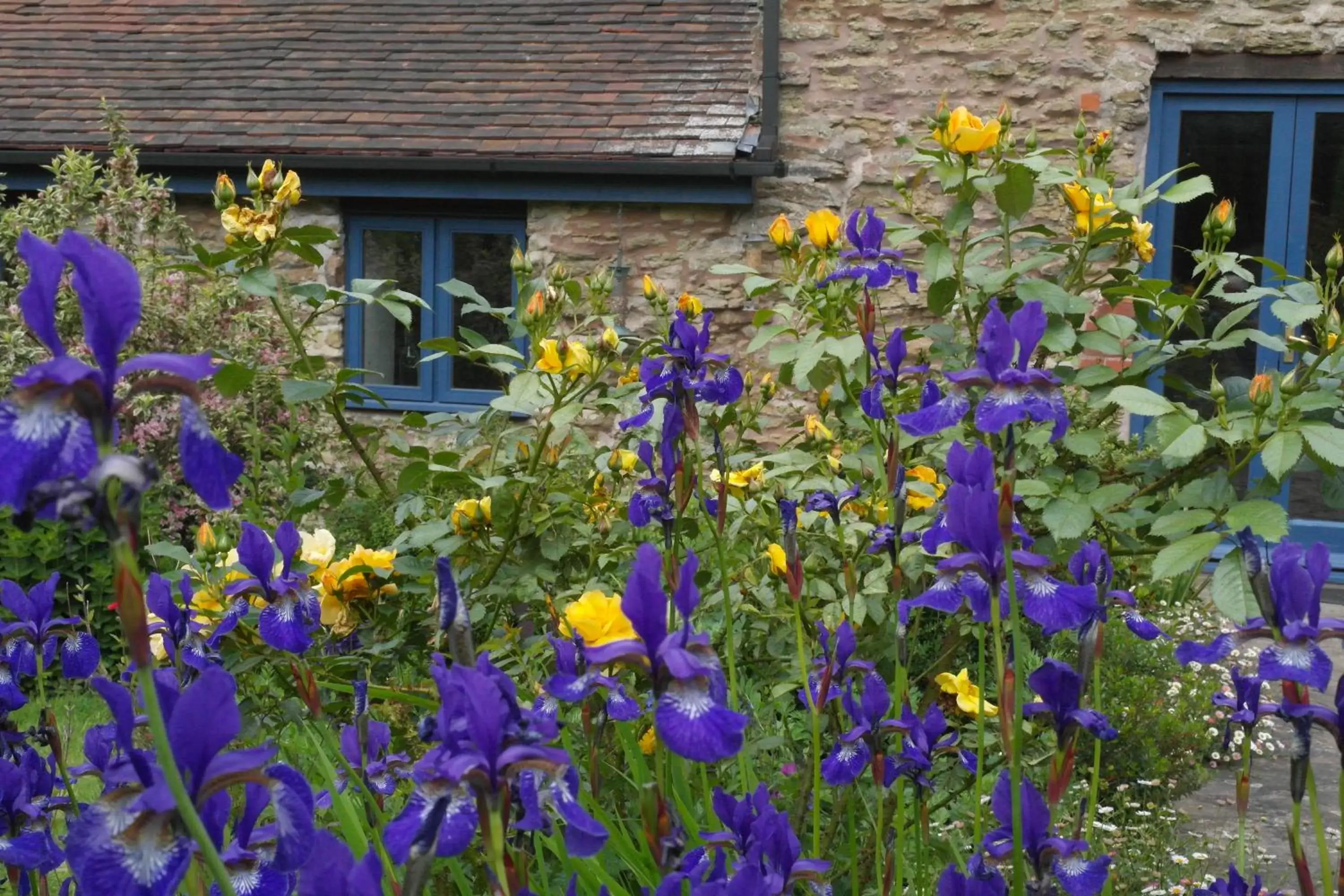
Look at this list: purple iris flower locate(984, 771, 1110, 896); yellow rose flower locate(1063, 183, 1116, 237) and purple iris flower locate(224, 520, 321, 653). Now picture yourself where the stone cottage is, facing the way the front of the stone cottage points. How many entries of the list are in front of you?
3

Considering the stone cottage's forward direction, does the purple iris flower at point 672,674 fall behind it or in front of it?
in front

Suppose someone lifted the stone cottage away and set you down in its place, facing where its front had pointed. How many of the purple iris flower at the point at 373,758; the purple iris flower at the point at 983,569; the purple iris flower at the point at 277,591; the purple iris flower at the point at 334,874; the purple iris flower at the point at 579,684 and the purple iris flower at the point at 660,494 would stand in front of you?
6

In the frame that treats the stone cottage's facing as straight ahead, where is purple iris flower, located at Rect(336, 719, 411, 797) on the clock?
The purple iris flower is roughly at 12 o'clock from the stone cottage.

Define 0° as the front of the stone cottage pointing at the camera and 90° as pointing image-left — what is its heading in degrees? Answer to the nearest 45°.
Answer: approximately 0°

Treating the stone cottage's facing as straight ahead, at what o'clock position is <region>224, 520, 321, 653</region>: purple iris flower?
The purple iris flower is roughly at 12 o'clock from the stone cottage.

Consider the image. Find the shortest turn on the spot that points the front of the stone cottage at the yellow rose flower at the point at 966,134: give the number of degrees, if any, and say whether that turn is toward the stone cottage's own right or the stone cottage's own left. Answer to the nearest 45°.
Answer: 0° — it already faces it

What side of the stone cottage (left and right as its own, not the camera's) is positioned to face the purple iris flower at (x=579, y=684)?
front

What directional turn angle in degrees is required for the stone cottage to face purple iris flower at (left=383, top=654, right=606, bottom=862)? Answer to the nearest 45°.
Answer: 0° — it already faces it

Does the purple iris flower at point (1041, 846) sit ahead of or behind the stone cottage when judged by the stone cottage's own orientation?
ahead

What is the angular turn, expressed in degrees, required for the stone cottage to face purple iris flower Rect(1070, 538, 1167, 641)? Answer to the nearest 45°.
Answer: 0° — it already faces it

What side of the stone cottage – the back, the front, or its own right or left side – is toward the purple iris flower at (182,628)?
front

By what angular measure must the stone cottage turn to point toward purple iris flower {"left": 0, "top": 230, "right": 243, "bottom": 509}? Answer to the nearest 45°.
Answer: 0° — it already faces it

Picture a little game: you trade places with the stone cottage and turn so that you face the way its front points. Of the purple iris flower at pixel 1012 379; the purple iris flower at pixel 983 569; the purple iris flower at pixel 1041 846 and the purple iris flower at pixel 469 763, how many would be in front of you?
4

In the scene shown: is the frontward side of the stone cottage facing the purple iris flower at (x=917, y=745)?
yes
